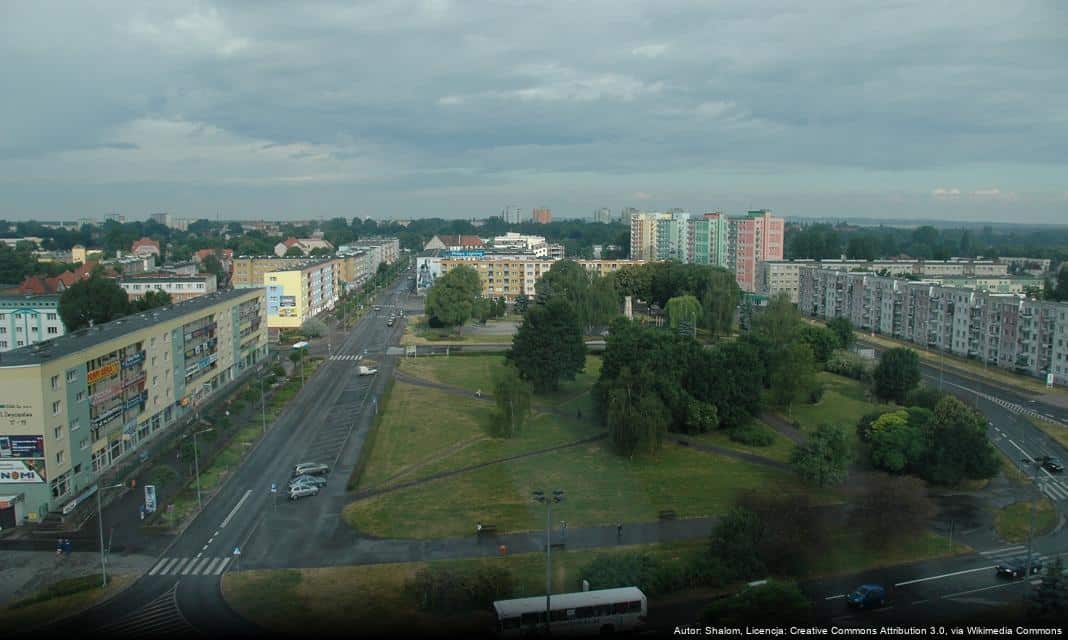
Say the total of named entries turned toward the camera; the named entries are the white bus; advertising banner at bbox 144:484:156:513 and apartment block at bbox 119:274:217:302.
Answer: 2

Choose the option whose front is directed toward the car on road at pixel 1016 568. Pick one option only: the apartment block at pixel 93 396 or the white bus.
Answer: the apartment block

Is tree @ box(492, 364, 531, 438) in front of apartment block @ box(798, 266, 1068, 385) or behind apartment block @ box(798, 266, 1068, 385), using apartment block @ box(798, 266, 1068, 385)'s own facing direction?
in front

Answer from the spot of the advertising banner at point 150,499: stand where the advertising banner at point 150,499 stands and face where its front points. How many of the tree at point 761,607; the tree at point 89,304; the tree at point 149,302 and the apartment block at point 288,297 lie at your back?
3

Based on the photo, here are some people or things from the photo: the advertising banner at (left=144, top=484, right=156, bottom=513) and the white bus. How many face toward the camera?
1

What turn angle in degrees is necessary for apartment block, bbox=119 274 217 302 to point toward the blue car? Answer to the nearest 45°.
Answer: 0° — it already faces it

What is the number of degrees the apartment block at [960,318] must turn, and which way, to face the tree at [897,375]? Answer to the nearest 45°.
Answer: approximately 45° to its left

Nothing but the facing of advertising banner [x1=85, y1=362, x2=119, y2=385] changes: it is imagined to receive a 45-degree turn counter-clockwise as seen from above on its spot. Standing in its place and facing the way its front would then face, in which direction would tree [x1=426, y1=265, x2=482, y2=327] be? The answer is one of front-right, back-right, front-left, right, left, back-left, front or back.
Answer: front-left

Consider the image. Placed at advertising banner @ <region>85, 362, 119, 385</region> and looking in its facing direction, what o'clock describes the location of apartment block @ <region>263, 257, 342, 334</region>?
The apartment block is roughly at 8 o'clock from the advertising banner.

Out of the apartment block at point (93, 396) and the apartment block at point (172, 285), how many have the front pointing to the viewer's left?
0

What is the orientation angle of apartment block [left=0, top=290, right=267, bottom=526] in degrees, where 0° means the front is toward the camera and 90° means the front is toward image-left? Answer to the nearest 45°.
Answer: approximately 315°

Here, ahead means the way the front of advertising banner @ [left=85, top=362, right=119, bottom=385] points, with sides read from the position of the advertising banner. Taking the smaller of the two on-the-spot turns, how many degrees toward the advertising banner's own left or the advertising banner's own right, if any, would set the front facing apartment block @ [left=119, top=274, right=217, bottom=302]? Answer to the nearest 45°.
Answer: approximately 135° to the advertising banner's own left

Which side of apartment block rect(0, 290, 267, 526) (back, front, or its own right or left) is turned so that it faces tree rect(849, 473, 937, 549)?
front
